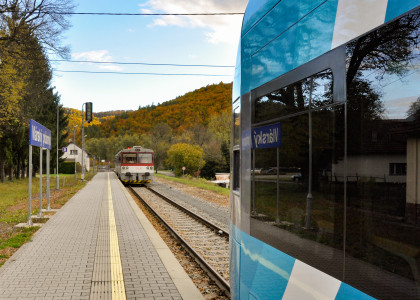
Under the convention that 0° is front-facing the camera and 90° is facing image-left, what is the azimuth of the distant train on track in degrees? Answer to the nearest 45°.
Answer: approximately 0°

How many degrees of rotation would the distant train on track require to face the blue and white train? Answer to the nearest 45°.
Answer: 0° — it already faces it

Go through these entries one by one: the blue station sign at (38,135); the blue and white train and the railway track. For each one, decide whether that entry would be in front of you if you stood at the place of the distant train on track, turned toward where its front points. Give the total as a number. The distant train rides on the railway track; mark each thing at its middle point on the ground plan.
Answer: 3

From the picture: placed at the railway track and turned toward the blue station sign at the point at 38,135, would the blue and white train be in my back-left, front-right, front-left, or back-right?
back-left

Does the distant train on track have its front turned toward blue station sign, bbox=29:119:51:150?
yes
